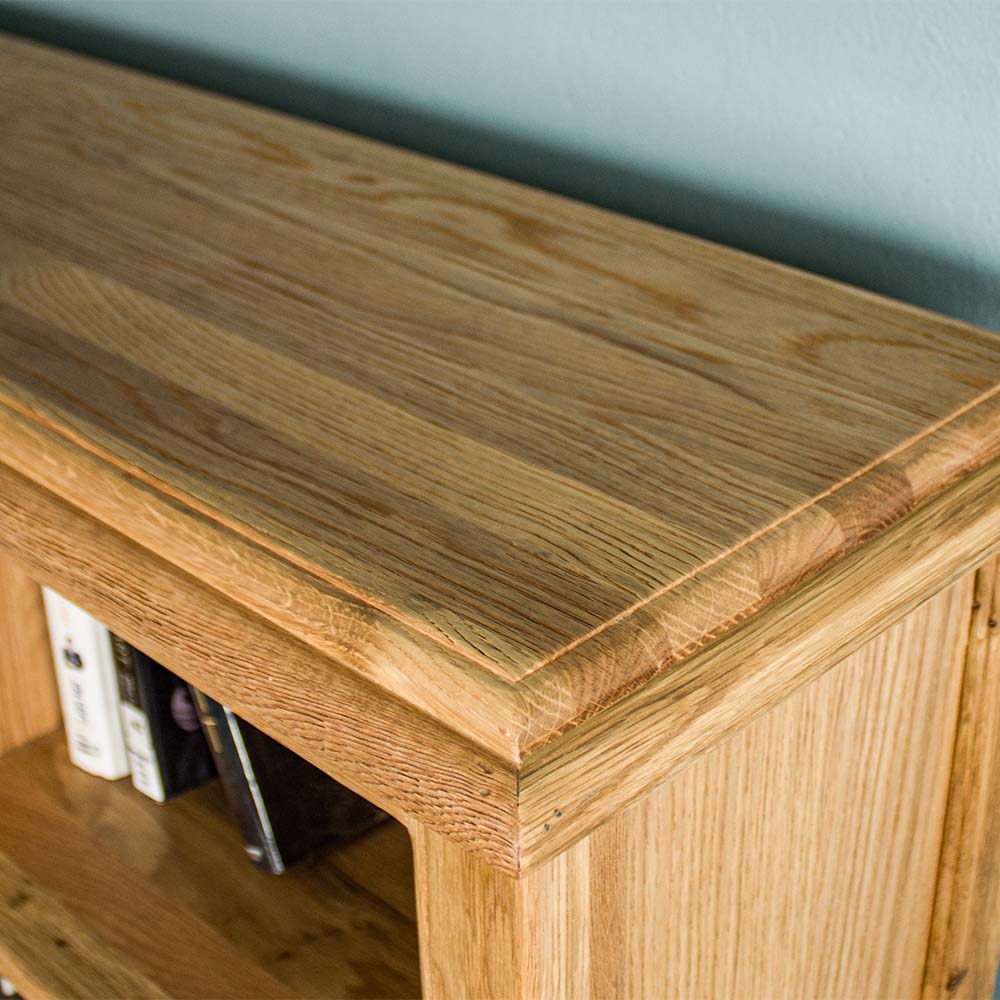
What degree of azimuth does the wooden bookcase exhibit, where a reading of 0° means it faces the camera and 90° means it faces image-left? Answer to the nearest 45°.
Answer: approximately 45°
